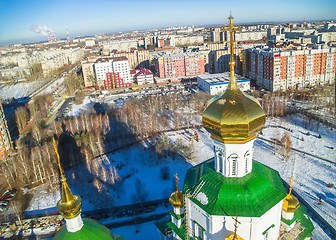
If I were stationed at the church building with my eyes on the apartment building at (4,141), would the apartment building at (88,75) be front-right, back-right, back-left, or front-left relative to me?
front-right

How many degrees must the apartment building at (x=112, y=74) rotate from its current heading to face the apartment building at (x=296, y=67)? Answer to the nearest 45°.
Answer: approximately 45° to its left

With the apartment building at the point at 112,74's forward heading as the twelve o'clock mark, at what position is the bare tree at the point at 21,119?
The bare tree is roughly at 1 o'clock from the apartment building.

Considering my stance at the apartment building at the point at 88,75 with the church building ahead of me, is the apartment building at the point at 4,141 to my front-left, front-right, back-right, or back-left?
front-right

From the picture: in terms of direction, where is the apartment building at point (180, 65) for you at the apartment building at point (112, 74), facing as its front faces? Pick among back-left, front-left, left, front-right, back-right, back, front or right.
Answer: left

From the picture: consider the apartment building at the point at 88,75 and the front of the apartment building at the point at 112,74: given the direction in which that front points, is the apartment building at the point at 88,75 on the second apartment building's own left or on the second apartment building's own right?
on the second apartment building's own right

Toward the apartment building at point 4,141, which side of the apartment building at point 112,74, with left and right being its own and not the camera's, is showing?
front

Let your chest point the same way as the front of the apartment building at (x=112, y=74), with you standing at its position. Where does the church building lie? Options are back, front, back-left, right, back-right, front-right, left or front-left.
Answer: front

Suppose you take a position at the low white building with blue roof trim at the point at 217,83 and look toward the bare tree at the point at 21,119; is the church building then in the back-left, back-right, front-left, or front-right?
front-left

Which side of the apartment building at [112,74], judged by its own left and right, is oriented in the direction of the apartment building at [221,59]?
left

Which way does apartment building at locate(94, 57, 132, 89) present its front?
toward the camera
